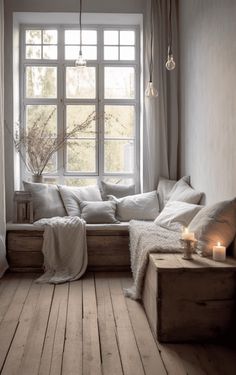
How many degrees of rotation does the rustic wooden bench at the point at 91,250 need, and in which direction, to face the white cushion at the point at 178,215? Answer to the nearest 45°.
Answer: approximately 45° to its left

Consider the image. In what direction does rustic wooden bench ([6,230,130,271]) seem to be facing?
toward the camera

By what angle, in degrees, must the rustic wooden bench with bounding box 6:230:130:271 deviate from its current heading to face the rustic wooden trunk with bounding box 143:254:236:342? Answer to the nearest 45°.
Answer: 0° — it already faces it

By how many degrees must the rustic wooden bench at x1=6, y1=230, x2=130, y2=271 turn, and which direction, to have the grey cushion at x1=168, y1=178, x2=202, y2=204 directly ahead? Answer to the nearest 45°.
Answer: approximately 90° to its left

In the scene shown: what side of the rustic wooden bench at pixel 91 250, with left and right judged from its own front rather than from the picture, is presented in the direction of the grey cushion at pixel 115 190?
back

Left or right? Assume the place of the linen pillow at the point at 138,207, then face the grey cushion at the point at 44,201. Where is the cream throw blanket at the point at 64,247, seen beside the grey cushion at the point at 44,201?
left

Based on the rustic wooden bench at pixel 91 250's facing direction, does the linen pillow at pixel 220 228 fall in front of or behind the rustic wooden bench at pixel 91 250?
in front

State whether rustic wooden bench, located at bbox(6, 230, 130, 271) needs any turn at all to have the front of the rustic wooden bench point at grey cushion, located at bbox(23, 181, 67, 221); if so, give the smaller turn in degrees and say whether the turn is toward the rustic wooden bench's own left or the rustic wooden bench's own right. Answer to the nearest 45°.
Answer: approximately 135° to the rustic wooden bench's own right

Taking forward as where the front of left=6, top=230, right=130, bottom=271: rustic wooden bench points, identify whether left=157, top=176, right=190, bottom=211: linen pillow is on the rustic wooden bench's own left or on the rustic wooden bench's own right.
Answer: on the rustic wooden bench's own left

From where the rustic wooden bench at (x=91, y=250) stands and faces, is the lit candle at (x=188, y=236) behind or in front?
in front
